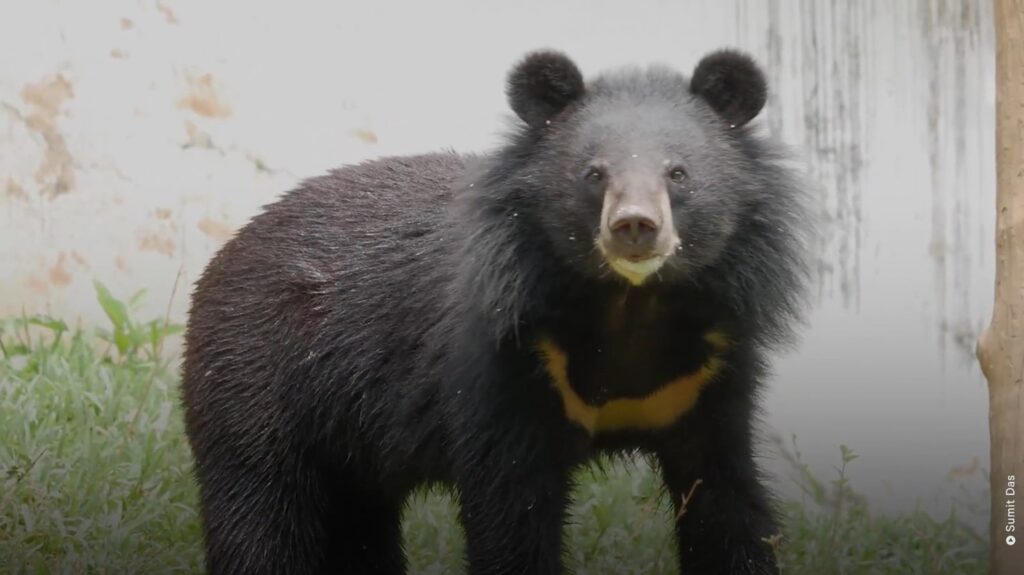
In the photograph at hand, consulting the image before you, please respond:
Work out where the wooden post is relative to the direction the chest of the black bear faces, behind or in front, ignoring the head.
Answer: in front

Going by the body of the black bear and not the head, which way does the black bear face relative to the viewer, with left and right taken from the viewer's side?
facing the viewer and to the right of the viewer
